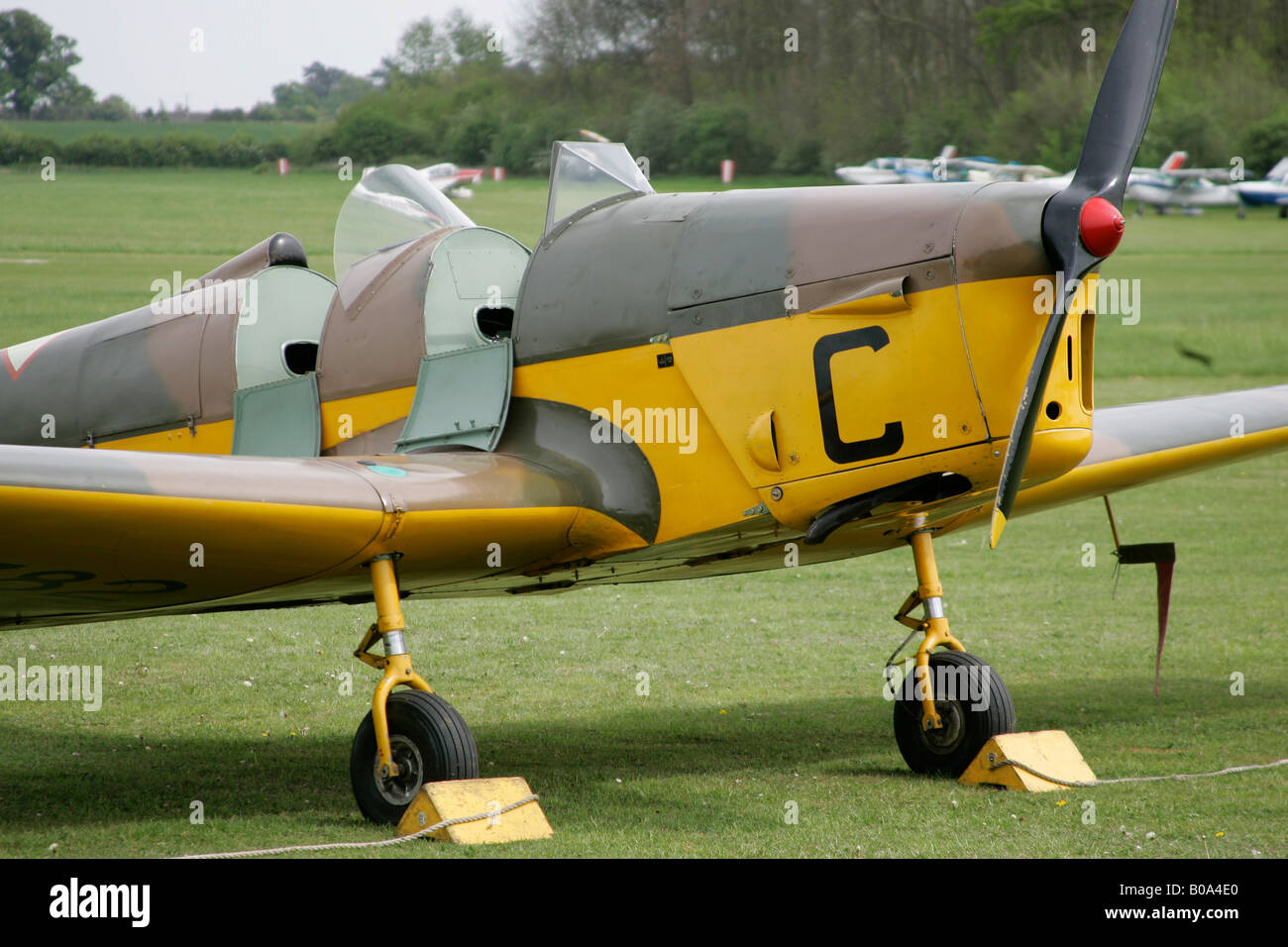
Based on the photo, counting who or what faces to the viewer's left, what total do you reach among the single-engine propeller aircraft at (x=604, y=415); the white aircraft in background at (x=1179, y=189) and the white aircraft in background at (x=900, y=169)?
2

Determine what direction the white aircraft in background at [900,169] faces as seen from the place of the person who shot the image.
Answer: facing to the left of the viewer

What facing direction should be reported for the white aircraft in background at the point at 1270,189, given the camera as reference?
facing to the left of the viewer

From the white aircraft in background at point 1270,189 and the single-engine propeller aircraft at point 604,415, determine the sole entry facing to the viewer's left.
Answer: the white aircraft in background

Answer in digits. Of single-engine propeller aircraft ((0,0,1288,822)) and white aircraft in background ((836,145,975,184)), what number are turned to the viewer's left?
1

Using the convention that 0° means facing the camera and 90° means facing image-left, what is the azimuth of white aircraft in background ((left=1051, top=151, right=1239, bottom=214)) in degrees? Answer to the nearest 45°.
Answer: approximately 90°
